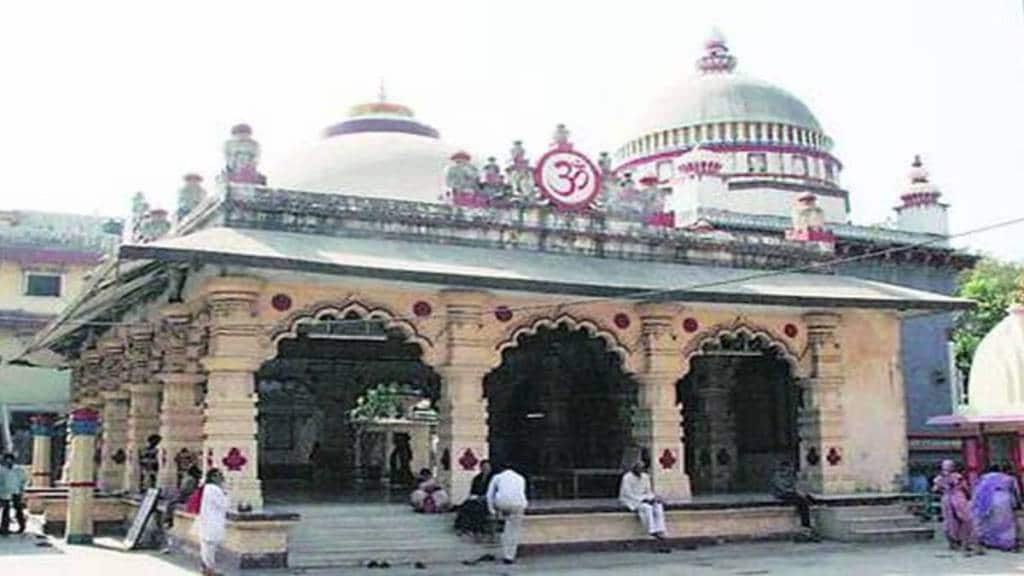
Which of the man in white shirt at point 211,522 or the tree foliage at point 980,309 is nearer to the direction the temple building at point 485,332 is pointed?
the man in white shirt

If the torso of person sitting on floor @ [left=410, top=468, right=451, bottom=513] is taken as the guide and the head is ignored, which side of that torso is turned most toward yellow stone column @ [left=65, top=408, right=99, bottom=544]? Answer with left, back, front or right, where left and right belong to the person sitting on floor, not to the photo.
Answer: right

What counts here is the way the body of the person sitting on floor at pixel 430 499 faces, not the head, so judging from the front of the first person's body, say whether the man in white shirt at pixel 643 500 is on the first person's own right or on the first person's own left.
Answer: on the first person's own left

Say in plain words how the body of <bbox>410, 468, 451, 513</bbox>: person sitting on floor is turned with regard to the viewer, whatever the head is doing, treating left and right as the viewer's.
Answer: facing the viewer

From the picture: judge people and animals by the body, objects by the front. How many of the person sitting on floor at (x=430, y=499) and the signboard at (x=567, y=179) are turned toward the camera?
2

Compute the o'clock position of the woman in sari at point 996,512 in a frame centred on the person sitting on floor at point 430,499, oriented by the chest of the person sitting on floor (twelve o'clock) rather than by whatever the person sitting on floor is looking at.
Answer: The woman in sari is roughly at 9 o'clock from the person sitting on floor.

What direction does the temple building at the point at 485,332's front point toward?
toward the camera

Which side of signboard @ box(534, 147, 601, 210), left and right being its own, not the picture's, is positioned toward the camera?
front

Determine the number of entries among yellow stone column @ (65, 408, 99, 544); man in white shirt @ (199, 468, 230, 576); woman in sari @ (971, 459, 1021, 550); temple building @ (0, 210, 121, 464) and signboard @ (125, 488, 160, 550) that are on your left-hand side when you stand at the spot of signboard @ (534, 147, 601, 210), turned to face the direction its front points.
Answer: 1

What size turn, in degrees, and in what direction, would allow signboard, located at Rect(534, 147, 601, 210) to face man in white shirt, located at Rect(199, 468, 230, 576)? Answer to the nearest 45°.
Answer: approximately 45° to its right

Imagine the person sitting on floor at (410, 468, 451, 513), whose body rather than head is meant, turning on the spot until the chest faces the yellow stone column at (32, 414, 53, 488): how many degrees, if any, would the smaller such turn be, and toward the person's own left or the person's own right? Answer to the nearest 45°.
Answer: approximately 135° to the person's own right

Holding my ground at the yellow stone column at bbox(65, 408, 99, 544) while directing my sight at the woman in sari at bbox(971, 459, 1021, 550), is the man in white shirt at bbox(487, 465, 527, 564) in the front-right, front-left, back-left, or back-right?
front-right

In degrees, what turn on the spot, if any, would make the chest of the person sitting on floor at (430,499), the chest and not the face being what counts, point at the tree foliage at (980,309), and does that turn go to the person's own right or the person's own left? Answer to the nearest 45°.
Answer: approximately 135° to the person's own left
